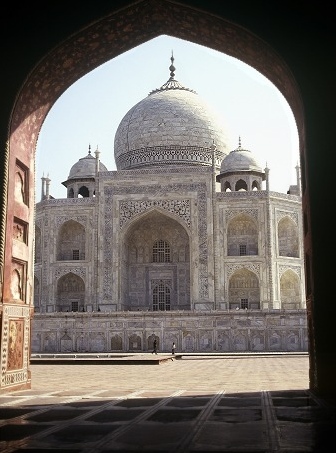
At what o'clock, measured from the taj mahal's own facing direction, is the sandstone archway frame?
The sandstone archway frame is roughly at 12 o'clock from the taj mahal.

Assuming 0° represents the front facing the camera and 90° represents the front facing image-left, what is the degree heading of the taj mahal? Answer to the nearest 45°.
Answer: approximately 0°
